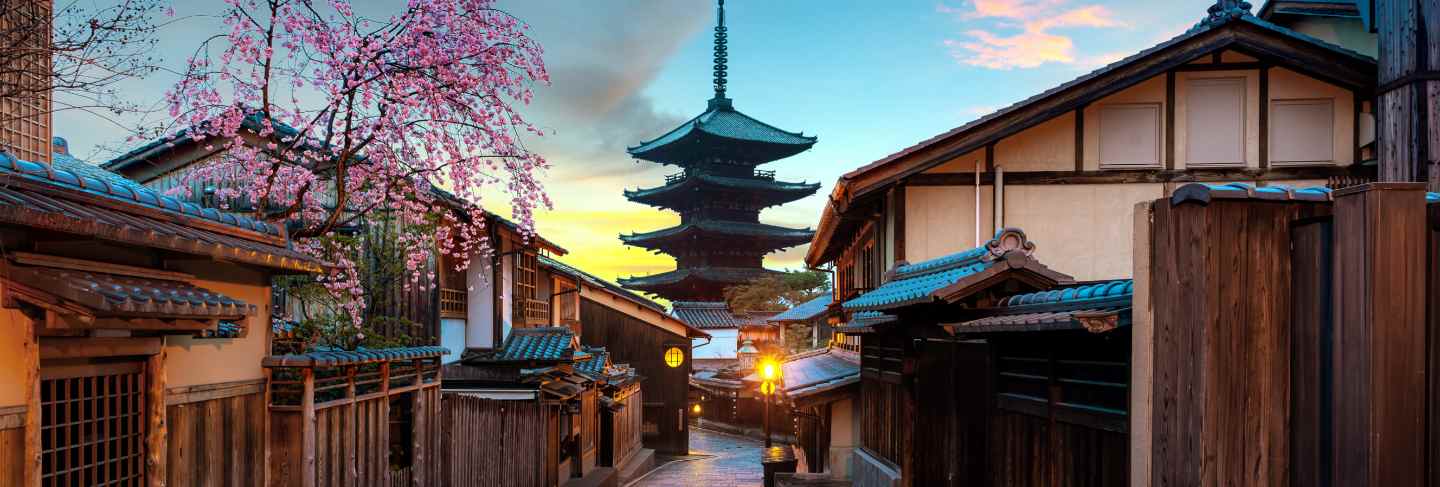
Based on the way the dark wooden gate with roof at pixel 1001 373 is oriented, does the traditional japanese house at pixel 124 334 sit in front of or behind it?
in front

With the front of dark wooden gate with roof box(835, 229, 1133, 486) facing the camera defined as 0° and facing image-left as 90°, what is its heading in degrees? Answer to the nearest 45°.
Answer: approximately 45°

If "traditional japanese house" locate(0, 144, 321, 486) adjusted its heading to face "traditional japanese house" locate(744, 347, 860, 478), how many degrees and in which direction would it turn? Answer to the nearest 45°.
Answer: approximately 90° to its left

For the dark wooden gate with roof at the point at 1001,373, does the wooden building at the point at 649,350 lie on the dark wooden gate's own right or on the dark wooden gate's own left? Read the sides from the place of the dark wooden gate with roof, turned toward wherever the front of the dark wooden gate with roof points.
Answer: on the dark wooden gate's own right

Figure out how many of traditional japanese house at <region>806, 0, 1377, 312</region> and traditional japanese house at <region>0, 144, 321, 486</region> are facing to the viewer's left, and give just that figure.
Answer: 1

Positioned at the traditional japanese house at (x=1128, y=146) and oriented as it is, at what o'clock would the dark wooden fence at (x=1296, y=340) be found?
The dark wooden fence is roughly at 9 o'clock from the traditional japanese house.

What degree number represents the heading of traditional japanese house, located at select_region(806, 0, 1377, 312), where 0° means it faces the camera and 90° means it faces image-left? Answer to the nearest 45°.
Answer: approximately 90°

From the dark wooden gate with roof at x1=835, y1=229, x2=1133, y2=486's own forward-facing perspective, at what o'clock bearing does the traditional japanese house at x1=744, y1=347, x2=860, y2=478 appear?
the traditional japanese house at x1=744, y1=347, x2=860, y2=478 is roughly at 4 o'clock from the dark wooden gate with roof at x1=835, y1=229, x2=1133, y2=486.

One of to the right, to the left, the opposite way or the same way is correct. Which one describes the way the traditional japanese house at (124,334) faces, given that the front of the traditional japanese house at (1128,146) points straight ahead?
the opposite way
